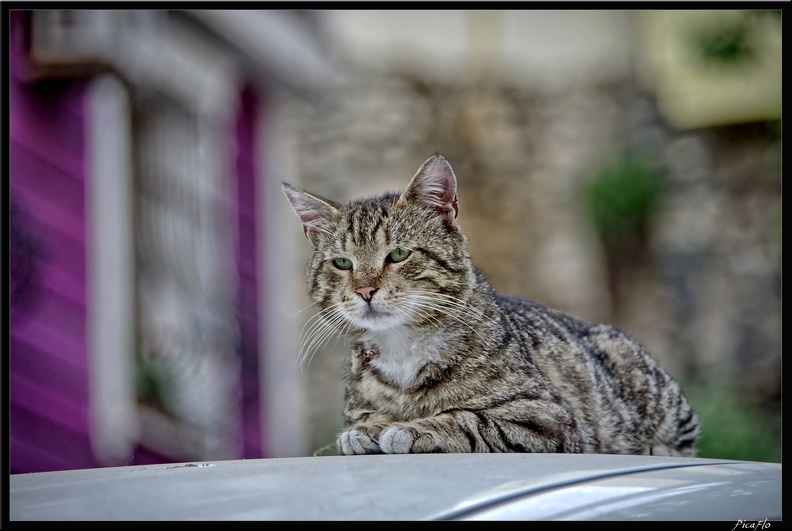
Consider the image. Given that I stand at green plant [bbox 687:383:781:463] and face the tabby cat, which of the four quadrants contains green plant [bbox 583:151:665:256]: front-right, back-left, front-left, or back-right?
back-right

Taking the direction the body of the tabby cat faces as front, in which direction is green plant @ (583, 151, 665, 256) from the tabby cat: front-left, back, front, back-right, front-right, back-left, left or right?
back-right

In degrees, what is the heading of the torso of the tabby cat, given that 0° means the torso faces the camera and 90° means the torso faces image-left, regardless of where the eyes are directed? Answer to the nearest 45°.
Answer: approximately 45°

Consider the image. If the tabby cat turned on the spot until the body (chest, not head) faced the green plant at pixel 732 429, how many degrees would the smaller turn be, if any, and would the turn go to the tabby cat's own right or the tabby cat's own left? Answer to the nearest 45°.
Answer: approximately 180°

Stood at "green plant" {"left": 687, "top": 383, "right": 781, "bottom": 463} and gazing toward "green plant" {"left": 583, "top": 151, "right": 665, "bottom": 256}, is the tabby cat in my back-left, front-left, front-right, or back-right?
back-left
